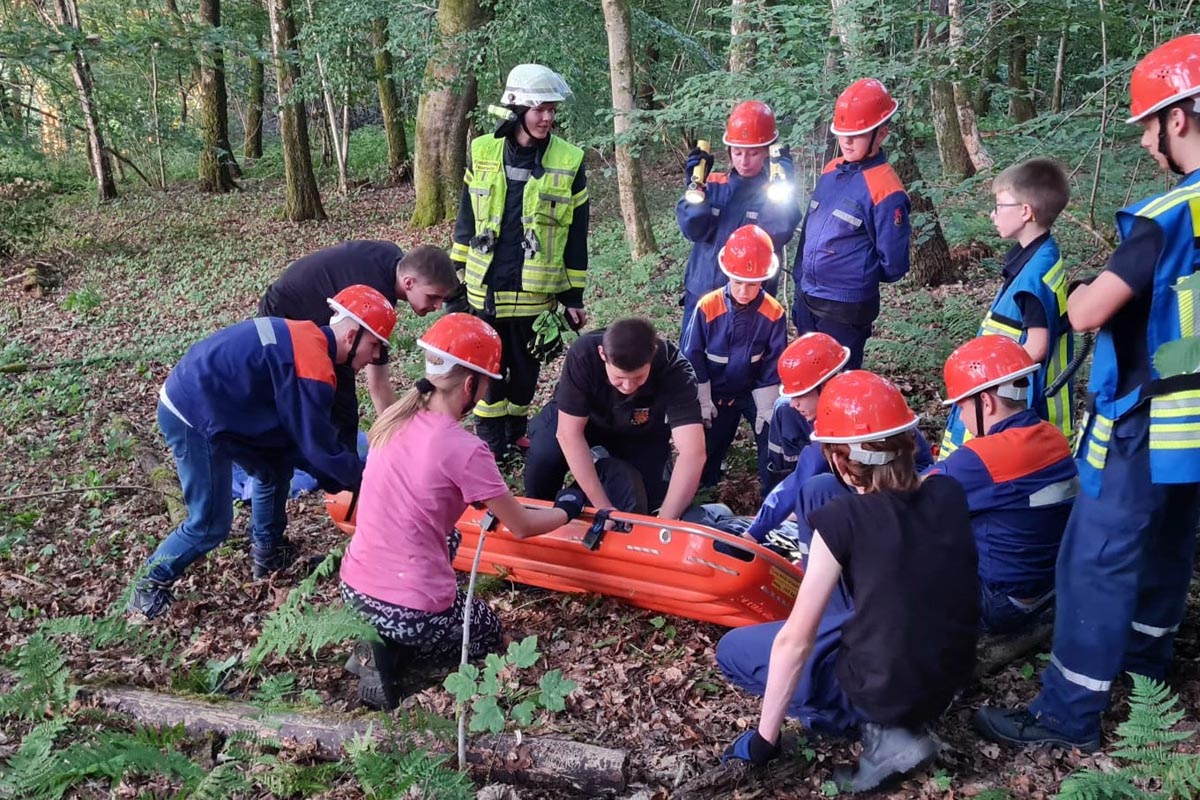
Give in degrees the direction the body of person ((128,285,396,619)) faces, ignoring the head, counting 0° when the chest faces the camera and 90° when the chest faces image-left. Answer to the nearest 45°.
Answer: approximately 270°

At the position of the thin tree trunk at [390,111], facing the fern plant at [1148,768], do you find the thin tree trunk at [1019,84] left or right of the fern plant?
left

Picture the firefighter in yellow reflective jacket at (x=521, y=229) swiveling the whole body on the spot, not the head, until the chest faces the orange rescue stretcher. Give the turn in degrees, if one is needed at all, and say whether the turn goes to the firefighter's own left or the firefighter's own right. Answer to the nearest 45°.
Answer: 0° — they already face it

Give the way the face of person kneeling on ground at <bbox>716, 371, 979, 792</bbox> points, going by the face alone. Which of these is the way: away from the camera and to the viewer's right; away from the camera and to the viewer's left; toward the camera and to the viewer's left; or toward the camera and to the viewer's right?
away from the camera and to the viewer's left

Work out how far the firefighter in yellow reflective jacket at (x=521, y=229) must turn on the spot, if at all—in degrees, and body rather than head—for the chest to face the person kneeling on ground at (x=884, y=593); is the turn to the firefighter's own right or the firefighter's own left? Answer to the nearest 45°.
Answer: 0° — they already face them

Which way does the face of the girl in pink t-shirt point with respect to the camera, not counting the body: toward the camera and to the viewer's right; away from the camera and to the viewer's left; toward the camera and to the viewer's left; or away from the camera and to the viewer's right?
away from the camera and to the viewer's right

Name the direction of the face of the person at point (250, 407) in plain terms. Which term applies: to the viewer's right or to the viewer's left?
to the viewer's right

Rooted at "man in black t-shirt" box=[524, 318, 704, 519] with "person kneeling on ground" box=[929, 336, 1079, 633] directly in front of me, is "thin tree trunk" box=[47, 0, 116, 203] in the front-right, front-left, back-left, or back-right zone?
back-left

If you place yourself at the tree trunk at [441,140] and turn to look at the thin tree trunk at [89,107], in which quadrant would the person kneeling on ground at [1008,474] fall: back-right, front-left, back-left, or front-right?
back-left
